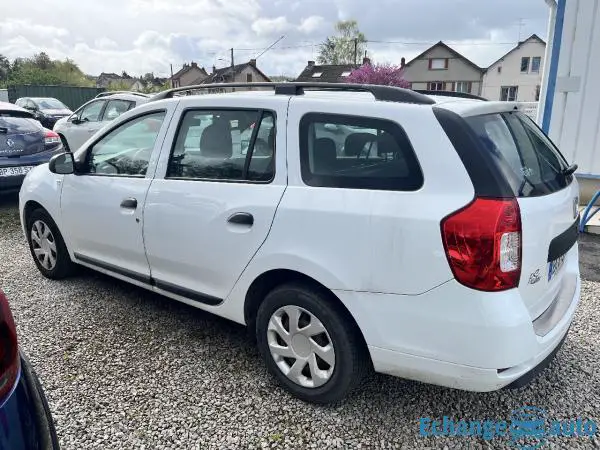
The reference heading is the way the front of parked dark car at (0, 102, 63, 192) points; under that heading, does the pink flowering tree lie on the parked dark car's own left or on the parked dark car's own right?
on the parked dark car's own right

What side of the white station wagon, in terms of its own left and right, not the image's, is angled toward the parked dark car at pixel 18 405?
left

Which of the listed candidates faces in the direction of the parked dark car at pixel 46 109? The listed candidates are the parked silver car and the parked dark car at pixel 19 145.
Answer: the parked dark car at pixel 19 145

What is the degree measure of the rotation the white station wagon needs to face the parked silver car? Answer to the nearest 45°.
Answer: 0° — it already faces it

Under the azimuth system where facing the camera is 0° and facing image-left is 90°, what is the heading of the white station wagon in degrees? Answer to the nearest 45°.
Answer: approximately 135°

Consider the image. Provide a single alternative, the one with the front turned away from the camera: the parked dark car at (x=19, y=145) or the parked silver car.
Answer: the parked dark car

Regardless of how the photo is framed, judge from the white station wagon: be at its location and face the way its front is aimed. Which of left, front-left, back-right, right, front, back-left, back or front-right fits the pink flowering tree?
front-right

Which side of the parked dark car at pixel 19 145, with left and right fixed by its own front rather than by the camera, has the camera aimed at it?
back

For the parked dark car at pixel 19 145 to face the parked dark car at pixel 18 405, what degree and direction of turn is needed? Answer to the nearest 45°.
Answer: approximately 180°

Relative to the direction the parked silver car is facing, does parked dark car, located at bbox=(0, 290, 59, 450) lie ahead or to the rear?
ahead

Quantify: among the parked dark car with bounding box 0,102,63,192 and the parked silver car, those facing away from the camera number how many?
1

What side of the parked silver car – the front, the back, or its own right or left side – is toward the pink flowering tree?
back
